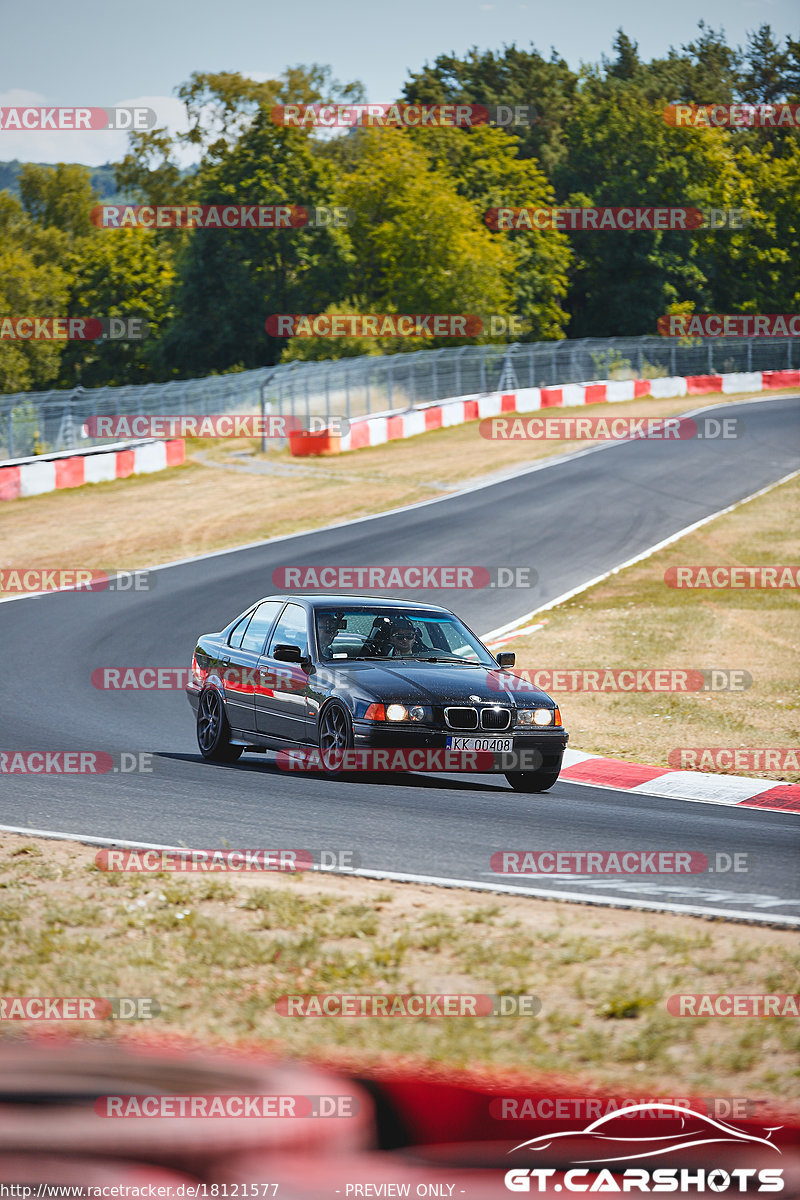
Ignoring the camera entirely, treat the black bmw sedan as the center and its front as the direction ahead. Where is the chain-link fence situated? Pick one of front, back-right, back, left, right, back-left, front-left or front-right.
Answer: back-left

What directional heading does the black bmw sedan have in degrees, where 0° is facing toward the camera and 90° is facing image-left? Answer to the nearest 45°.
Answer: approximately 315°

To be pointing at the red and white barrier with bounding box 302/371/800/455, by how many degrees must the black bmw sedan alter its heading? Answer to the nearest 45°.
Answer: approximately 135° to its left

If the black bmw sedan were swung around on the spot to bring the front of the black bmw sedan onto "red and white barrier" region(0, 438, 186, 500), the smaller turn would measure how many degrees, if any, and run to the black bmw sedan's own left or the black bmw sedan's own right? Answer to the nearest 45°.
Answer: approximately 135° to the black bmw sedan's own left
